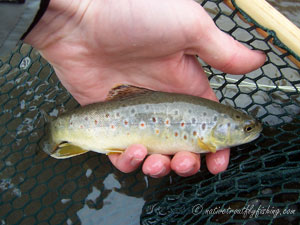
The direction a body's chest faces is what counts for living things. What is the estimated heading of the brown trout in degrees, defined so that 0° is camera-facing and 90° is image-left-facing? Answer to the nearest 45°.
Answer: approximately 270°
